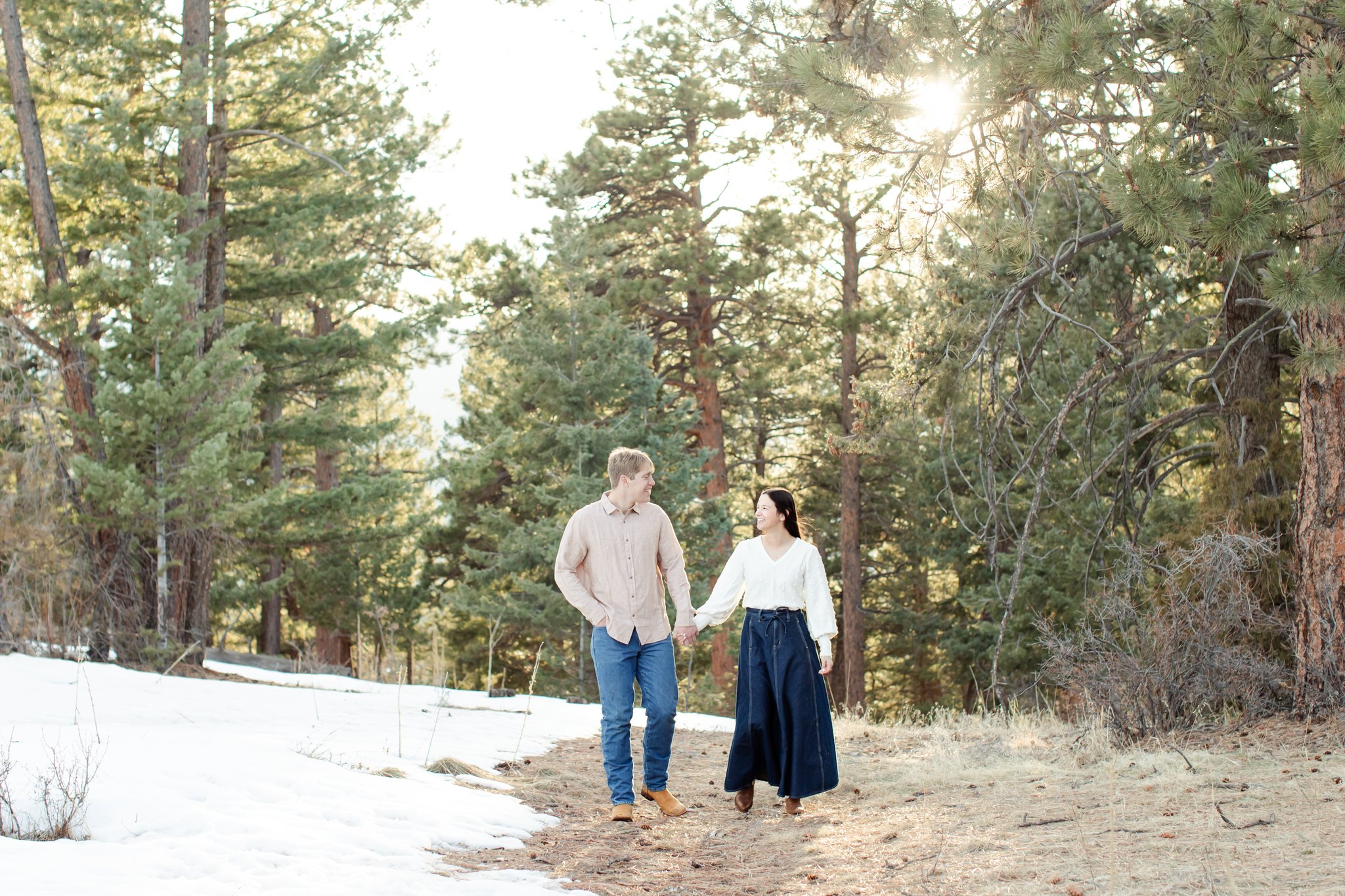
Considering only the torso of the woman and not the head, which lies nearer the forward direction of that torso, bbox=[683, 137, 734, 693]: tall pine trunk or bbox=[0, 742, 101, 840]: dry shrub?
the dry shrub

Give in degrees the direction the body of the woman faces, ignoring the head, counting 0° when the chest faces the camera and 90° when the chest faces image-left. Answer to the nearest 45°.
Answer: approximately 0°

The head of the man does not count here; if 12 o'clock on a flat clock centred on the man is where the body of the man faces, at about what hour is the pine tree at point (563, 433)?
The pine tree is roughly at 6 o'clock from the man.

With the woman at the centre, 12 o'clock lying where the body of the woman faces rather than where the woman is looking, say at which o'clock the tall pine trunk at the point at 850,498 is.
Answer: The tall pine trunk is roughly at 6 o'clock from the woman.

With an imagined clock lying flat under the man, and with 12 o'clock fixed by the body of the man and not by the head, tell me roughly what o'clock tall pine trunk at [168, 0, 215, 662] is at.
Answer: The tall pine trunk is roughly at 5 o'clock from the man.

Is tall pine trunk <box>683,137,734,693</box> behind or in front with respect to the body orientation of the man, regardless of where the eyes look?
behind

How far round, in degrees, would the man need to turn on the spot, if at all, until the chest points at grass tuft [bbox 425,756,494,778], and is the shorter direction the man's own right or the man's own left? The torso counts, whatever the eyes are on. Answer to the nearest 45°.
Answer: approximately 135° to the man's own right

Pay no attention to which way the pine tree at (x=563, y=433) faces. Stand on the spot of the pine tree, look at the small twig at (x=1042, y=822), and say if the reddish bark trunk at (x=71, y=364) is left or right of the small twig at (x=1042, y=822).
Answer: right

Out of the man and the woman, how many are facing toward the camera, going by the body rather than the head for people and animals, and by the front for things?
2

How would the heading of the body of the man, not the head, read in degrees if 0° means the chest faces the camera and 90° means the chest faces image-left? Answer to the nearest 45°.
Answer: approximately 0°

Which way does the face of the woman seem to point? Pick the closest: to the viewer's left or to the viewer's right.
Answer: to the viewer's left

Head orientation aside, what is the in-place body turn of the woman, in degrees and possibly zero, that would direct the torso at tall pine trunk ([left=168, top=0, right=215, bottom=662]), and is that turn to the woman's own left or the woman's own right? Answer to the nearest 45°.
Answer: approximately 135° to the woman's own right
